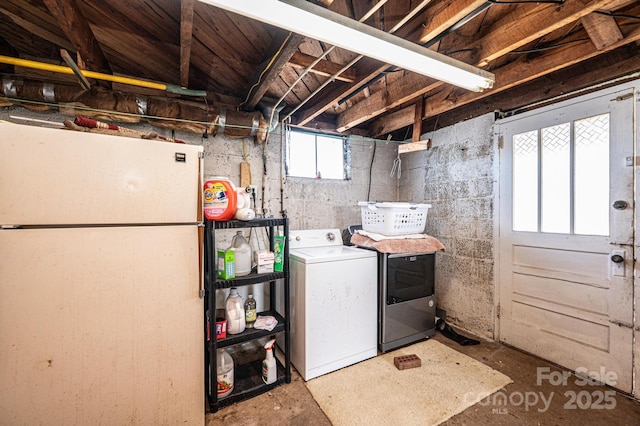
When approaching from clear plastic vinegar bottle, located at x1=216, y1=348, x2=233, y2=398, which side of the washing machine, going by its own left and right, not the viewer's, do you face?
right

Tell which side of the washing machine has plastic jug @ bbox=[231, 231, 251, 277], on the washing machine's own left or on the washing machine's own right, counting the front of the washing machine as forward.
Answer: on the washing machine's own right

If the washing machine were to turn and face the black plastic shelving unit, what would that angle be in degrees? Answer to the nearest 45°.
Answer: approximately 90° to its right

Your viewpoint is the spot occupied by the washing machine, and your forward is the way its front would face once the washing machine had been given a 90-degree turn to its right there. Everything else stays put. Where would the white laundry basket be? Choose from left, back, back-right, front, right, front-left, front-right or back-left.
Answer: back

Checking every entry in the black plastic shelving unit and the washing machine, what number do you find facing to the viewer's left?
0

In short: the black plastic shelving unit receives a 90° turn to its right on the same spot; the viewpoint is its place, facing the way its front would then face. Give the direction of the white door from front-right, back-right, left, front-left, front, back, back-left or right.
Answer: back-left

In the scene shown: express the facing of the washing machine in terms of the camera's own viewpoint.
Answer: facing the viewer and to the right of the viewer

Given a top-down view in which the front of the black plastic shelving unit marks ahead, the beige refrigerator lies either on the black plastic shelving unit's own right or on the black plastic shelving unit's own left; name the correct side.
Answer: on the black plastic shelving unit's own right

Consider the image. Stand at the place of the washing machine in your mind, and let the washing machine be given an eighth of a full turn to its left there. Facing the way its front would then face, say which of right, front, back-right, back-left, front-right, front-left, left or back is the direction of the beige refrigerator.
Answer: back-right

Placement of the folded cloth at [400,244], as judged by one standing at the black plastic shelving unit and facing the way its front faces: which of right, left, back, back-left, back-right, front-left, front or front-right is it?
front-left

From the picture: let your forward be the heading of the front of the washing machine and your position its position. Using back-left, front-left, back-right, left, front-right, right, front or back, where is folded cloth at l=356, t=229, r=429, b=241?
left

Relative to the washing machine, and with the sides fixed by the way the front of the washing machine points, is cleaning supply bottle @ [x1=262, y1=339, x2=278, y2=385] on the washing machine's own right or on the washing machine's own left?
on the washing machine's own right
